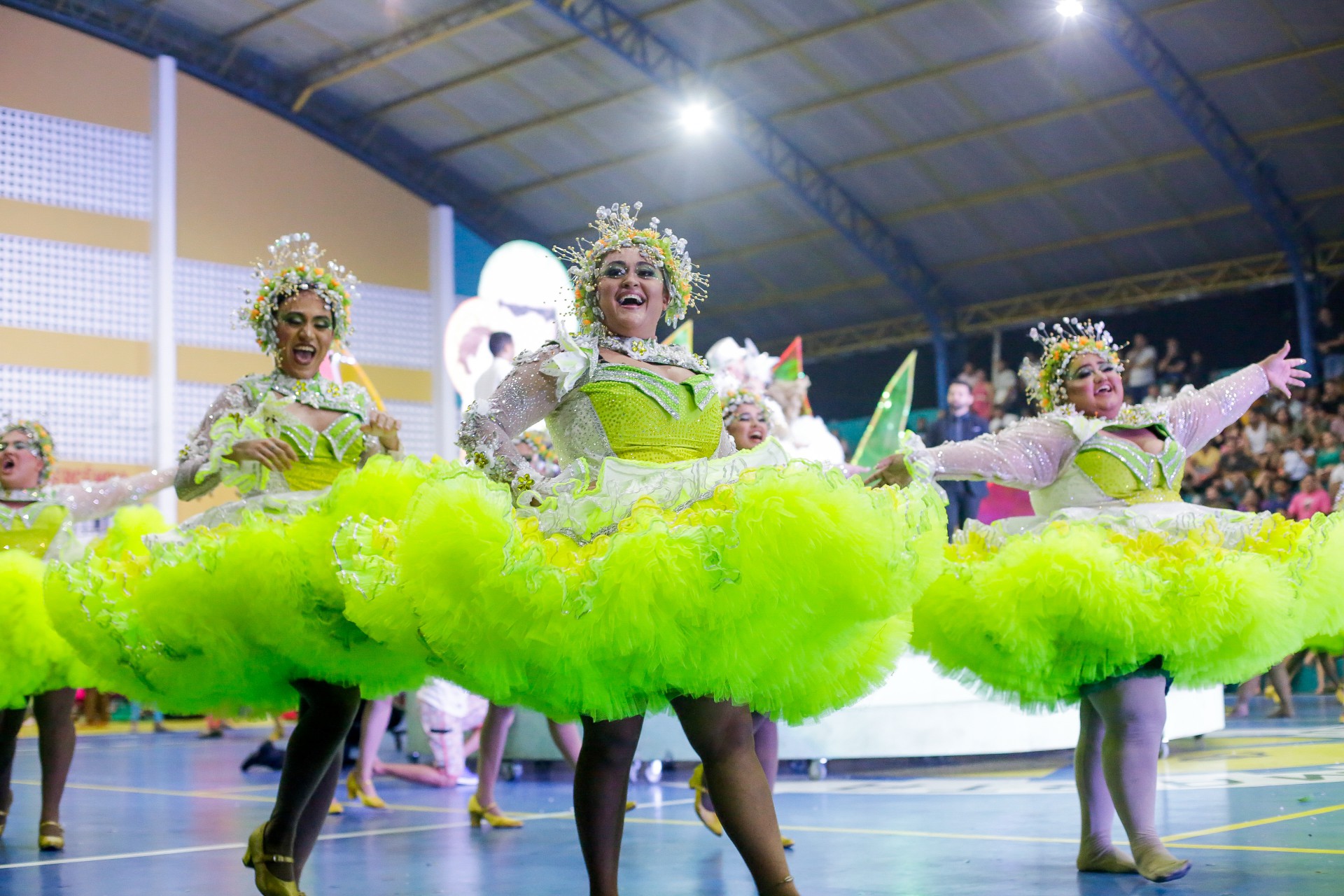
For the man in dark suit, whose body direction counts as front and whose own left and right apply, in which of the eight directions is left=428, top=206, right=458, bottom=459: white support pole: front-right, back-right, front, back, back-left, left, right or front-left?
back-right

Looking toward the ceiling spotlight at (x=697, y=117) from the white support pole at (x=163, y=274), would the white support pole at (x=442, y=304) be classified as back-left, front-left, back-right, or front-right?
front-left

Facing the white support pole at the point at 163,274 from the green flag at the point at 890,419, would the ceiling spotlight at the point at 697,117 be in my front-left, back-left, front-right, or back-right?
front-right

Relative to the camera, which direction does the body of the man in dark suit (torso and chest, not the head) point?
toward the camera

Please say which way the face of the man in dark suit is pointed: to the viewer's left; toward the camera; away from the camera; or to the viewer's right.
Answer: toward the camera

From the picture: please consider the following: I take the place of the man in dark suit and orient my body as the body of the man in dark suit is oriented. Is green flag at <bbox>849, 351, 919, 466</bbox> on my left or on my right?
on my right

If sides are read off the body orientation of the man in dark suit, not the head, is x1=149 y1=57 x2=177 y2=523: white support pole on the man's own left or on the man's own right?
on the man's own right
